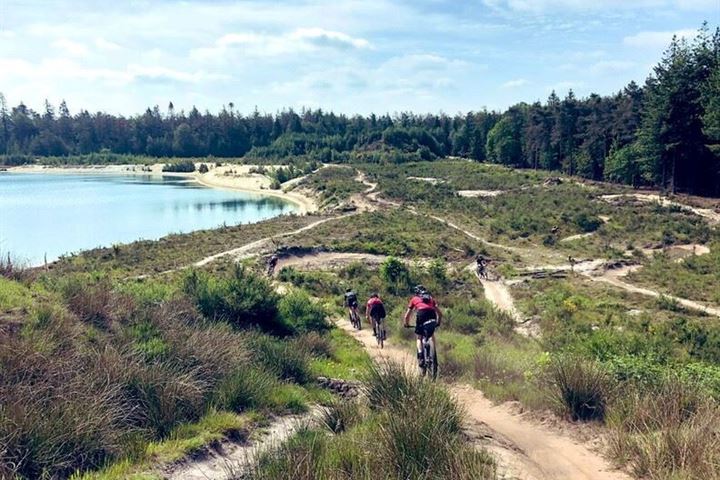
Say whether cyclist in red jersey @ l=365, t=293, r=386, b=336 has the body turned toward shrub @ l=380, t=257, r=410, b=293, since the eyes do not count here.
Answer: yes

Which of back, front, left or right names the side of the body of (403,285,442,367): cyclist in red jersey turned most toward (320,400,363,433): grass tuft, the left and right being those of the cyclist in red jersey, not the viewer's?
back

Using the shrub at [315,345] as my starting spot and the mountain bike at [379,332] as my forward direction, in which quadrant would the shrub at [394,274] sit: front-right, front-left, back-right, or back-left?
front-left

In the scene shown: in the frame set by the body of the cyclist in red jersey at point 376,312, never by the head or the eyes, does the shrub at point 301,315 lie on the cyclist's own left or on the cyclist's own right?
on the cyclist's own left

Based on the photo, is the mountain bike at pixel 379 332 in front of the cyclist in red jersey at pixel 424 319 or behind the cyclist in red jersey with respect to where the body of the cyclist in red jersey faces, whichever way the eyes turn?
in front

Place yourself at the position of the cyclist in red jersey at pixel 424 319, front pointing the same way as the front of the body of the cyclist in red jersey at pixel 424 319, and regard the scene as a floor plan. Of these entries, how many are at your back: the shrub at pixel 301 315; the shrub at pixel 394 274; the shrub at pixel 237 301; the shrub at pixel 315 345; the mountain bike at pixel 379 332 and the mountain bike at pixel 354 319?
0

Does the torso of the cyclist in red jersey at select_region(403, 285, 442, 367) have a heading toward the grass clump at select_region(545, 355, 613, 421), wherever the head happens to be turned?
no

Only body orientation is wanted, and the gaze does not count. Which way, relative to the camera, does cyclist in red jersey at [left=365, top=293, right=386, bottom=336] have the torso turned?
away from the camera

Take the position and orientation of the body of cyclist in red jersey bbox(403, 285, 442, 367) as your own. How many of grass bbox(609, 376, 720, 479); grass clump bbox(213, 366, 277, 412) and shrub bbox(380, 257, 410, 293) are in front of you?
1

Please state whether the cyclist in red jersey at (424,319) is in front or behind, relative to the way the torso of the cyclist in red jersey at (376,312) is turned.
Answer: behind

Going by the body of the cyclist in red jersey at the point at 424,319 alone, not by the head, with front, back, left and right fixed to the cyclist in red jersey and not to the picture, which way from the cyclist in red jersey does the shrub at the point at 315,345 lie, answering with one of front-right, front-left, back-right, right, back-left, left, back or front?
front-left

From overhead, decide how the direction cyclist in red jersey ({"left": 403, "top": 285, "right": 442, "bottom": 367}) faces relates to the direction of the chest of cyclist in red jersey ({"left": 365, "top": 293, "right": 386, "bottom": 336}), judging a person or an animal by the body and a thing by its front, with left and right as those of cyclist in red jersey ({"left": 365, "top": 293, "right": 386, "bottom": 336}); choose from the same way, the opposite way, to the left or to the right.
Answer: the same way

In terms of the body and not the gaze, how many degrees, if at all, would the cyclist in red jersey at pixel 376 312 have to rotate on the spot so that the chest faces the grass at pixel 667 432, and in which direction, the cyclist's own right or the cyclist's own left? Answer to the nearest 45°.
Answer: approximately 180°

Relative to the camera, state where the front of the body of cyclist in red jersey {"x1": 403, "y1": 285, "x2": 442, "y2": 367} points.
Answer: away from the camera

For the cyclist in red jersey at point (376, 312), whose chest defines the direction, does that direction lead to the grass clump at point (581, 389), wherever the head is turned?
no

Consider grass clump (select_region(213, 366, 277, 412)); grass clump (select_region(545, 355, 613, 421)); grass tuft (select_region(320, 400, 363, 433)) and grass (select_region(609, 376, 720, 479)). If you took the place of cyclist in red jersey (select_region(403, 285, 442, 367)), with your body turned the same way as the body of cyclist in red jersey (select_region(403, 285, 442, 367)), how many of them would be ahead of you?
0

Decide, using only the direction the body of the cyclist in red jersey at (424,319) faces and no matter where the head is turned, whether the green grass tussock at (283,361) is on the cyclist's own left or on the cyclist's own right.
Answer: on the cyclist's own left

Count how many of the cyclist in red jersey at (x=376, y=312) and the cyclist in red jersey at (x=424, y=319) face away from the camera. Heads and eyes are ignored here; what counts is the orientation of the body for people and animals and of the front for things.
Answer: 2
